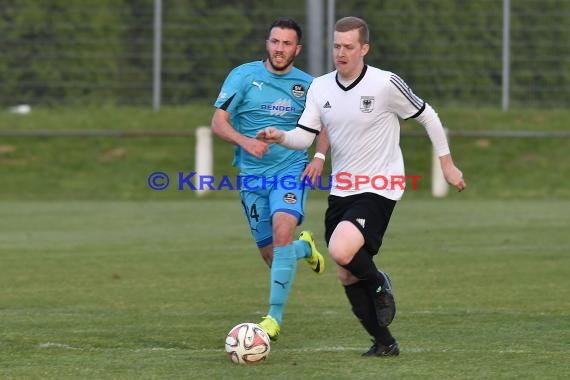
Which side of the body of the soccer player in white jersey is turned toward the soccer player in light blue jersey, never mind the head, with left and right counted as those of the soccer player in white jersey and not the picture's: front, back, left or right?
right

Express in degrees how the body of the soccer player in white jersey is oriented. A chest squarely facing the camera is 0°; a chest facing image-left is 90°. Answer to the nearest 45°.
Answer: approximately 45°

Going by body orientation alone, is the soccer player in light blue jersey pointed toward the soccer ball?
yes
